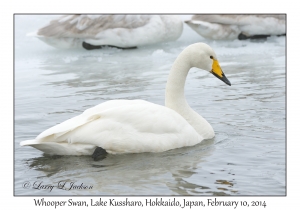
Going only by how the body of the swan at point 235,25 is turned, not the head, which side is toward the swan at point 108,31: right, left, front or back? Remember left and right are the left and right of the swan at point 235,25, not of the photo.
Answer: back

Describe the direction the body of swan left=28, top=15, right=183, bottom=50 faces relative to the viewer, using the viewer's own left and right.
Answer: facing to the right of the viewer

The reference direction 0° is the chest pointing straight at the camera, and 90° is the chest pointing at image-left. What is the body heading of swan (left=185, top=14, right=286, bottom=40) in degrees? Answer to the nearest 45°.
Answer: approximately 270°

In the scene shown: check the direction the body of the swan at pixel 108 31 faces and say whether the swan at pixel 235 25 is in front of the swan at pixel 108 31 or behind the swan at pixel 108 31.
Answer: in front
